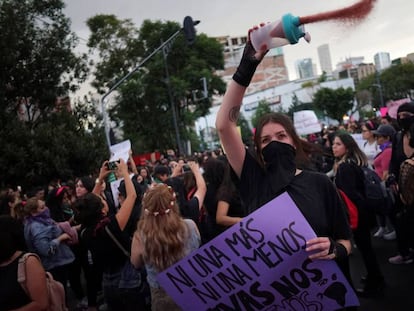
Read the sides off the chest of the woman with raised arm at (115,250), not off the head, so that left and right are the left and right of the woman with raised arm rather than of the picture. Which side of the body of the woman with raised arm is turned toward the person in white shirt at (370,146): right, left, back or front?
front

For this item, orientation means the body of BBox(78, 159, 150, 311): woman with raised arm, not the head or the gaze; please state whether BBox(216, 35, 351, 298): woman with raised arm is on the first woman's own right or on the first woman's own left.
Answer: on the first woman's own right

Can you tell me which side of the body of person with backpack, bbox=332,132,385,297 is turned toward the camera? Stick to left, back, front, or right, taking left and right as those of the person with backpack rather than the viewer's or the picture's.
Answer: left

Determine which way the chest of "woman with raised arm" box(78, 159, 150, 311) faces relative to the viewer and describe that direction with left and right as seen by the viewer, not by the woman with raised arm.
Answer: facing away from the viewer and to the right of the viewer

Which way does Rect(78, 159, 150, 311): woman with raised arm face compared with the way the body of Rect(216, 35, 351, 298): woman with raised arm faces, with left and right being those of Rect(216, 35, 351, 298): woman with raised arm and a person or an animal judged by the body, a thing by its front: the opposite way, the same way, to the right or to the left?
the opposite way

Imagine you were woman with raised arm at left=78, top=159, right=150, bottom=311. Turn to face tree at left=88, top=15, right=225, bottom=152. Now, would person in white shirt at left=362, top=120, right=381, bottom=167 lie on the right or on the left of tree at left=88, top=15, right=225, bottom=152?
right

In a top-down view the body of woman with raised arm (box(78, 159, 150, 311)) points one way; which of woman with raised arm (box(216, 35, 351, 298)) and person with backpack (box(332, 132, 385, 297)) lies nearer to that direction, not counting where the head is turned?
the person with backpack
